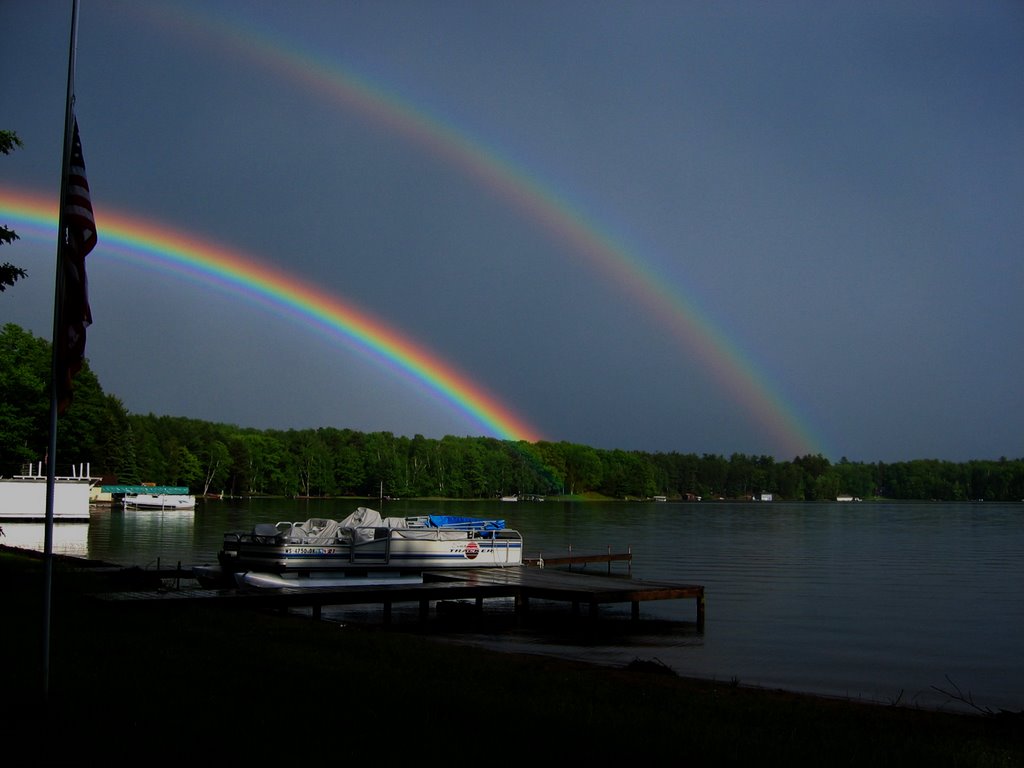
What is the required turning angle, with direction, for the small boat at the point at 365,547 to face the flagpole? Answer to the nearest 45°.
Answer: approximately 90° to its left

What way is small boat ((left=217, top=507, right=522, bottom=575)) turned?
to the viewer's left

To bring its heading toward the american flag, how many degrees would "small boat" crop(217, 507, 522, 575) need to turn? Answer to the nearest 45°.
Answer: approximately 90° to its left
